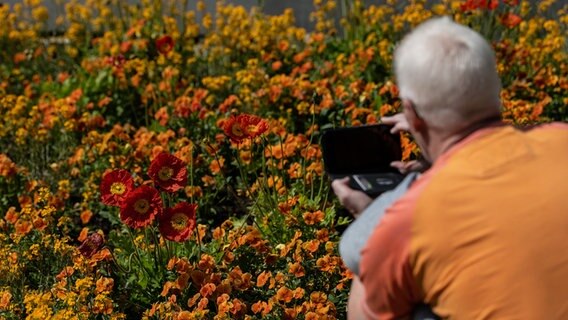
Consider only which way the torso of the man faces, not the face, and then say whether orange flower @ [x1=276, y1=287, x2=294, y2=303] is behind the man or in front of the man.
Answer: in front

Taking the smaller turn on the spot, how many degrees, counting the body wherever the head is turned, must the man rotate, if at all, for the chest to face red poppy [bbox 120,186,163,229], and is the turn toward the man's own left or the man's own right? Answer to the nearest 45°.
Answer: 0° — they already face it

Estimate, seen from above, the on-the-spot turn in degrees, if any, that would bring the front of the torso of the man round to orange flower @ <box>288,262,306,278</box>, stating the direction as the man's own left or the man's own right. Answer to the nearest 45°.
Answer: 0° — they already face it

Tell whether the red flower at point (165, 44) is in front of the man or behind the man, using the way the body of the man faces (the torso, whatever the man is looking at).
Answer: in front

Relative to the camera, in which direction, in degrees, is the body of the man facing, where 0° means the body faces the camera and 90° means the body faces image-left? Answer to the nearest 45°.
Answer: approximately 135°

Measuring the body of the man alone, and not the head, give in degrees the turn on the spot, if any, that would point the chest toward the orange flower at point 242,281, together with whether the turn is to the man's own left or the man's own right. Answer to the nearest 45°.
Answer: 0° — they already face it

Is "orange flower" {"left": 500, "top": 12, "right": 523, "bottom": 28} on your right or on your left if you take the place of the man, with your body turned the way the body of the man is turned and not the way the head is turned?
on your right

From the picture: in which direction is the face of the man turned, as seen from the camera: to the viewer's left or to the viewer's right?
to the viewer's left

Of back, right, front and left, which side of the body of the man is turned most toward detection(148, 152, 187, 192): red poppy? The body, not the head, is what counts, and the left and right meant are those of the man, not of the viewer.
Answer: front

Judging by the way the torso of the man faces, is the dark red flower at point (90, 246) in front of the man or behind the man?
in front
